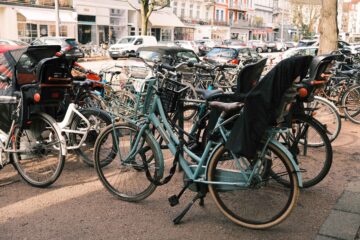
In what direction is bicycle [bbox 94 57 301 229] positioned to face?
to the viewer's left

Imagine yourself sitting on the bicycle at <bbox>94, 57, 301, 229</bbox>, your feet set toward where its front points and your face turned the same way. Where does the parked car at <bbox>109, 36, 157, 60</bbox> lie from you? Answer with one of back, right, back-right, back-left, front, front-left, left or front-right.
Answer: right

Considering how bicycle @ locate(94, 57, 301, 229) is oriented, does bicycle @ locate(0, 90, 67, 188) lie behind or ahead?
ahead

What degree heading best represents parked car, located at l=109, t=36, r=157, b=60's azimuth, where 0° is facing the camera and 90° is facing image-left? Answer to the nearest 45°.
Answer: approximately 45°

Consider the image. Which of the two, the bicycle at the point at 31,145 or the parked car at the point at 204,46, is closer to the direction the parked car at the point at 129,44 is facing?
the bicycle

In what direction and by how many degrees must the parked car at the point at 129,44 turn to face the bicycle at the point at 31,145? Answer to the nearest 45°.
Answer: approximately 45° to its left

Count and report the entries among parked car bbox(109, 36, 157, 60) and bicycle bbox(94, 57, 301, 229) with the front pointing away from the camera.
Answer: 0

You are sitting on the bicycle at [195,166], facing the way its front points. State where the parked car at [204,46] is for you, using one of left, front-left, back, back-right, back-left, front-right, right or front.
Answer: right

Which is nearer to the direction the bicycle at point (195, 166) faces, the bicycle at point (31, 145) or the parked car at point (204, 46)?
the bicycle
